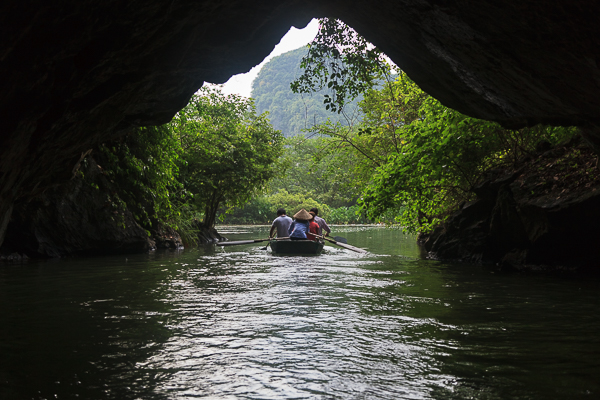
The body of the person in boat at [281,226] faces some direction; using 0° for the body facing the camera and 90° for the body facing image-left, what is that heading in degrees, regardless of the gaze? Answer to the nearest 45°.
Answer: approximately 180°

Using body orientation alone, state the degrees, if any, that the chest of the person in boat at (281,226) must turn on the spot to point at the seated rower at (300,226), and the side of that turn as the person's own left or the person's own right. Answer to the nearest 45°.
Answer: approximately 135° to the person's own right

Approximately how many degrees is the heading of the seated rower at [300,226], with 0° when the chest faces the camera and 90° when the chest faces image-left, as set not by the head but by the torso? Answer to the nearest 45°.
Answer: approximately 180°

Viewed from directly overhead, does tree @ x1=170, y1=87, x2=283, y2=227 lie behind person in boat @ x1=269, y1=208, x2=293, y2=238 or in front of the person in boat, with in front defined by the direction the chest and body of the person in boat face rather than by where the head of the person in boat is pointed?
in front

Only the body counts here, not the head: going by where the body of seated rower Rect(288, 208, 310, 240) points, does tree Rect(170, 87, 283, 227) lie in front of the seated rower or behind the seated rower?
in front

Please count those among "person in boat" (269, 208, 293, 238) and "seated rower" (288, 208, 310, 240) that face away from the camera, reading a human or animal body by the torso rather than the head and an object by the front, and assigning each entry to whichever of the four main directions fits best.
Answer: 2

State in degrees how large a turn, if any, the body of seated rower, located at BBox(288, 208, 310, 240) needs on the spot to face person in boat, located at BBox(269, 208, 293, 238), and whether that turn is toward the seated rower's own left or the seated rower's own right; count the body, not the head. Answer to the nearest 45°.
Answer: approximately 45° to the seated rower's own left

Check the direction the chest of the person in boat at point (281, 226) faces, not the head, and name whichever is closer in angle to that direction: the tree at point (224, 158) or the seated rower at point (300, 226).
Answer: the tree
